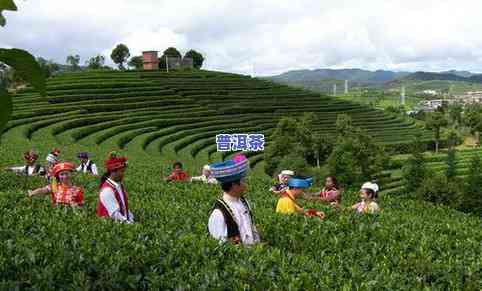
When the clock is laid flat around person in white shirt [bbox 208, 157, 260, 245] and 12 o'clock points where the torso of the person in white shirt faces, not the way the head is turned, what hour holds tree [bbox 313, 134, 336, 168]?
The tree is roughly at 8 o'clock from the person in white shirt.

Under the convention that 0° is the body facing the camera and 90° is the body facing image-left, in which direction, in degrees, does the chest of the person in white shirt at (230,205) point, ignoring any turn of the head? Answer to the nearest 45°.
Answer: approximately 315°

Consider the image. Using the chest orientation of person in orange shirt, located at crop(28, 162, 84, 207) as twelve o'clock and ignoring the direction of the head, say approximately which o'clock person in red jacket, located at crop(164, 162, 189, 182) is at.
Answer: The person in red jacket is roughly at 7 o'clock from the person in orange shirt.

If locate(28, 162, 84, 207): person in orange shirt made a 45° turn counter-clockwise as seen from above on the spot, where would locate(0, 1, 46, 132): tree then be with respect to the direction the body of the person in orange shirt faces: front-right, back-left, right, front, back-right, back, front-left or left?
front-right

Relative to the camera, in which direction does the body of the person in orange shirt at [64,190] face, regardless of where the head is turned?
toward the camera

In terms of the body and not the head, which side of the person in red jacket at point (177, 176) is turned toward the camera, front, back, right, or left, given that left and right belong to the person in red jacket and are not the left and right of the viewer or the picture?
front

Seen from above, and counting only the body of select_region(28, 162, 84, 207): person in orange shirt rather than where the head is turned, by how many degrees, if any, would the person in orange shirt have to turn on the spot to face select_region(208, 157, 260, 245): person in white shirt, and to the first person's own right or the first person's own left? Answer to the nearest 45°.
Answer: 0° — they already face them

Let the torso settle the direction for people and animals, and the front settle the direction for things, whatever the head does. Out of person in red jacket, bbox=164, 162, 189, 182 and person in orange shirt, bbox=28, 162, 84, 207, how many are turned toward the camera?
2

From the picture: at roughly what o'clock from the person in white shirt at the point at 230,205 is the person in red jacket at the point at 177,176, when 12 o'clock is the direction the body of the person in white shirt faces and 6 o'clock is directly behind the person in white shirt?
The person in red jacket is roughly at 7 o'clock from the person in white shirt.
